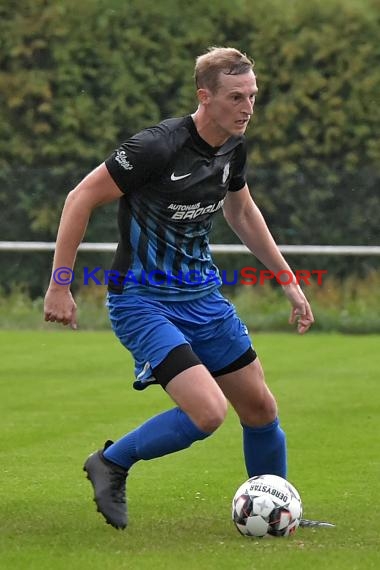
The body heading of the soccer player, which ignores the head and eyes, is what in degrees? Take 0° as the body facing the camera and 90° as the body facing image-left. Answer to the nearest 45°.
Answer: approximately 315°
